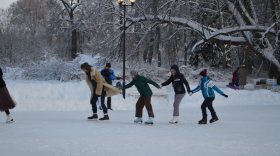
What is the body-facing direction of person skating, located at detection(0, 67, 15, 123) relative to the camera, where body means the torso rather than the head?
to the viewer's left

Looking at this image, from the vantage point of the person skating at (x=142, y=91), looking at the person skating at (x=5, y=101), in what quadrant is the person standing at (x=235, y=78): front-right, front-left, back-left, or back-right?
back-right

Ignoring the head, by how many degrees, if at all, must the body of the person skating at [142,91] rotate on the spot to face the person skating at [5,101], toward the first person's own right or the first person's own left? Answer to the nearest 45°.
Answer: approximately 45° to the first person's own right

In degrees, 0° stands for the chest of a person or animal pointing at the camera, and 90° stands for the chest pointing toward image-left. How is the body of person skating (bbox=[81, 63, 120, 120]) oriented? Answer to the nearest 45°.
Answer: approximately 90°

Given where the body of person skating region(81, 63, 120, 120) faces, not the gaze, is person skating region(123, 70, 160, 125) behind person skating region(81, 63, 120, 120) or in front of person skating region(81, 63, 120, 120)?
behind
